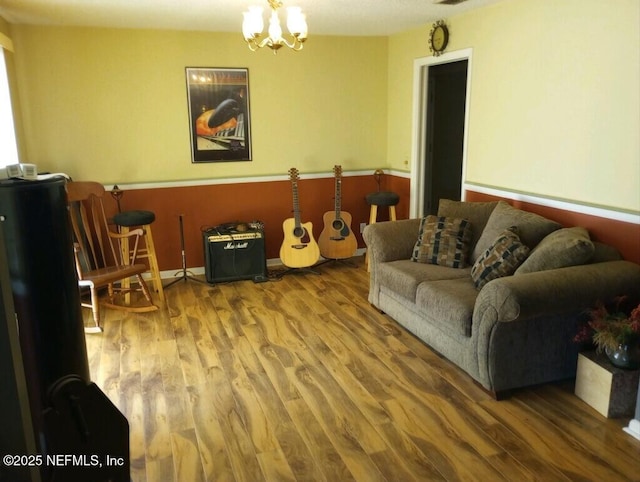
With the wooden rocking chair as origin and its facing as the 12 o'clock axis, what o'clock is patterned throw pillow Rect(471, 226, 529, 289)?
The patterned throw pillow is roughly at 12 o'clock from the wooden rocking chair.

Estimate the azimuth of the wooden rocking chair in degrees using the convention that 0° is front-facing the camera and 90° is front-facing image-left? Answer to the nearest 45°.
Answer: approximately 315°

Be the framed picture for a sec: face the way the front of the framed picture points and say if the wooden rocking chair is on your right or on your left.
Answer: on your right

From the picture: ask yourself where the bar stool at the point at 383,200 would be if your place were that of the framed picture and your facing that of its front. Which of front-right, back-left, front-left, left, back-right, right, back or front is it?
left

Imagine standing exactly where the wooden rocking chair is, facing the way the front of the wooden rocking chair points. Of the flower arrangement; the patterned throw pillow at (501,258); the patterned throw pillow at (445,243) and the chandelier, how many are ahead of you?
4

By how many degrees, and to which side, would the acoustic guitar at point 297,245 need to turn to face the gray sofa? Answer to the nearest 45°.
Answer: approximately 45° to its left

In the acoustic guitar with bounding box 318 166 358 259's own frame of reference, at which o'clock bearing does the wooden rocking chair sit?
The wooden rocking chair is roughly at 2 o'clock from the acoustic guitar.

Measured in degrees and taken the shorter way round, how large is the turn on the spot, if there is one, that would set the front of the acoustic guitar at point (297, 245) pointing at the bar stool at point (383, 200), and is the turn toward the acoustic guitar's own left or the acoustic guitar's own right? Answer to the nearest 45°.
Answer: approximately 90° to the acoustic guitar's own left

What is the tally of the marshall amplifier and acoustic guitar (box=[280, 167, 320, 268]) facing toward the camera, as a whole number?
2
